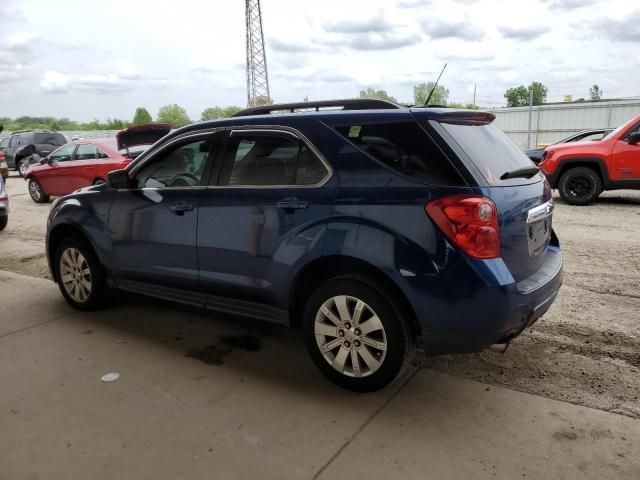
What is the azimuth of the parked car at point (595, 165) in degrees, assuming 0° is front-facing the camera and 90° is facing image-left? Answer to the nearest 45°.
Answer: approximately 90°

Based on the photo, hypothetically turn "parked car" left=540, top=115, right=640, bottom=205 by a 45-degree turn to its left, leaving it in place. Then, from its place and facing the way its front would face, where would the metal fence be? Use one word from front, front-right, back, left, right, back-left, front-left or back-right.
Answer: back-right

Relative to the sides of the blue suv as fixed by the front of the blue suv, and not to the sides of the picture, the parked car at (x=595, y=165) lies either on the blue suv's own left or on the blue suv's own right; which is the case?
on the blue suv's own right

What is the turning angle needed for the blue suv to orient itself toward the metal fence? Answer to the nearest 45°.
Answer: approximately 90° to its right

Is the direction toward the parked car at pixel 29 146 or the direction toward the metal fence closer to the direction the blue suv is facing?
the parked car

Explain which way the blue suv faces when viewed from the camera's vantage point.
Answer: facing away from the viewer and to the left of the viewer

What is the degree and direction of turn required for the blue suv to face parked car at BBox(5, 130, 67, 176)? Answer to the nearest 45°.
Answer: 0° — it already faces it
